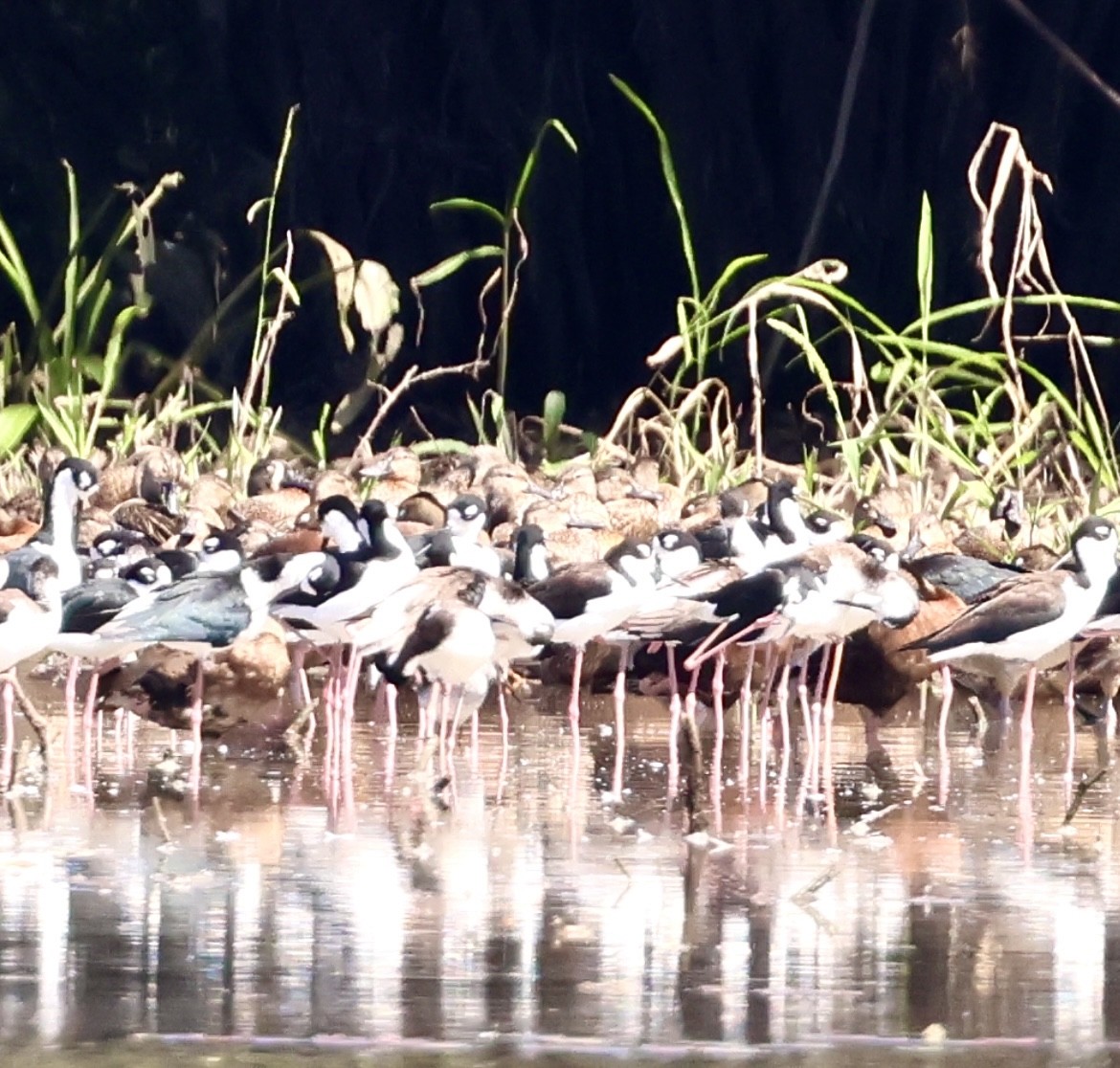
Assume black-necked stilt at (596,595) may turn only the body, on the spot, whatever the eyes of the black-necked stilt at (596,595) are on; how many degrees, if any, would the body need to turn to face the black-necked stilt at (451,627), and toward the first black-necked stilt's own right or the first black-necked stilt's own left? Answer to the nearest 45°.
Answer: approximately 135° to the first black-necked stilt's own right

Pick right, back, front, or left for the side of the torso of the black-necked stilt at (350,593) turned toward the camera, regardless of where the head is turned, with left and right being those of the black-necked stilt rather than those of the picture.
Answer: right

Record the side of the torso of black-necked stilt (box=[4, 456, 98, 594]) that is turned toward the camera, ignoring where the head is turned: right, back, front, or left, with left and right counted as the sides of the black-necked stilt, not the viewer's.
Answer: right

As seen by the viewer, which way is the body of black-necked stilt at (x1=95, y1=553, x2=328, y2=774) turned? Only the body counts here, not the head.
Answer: to the viewer's right

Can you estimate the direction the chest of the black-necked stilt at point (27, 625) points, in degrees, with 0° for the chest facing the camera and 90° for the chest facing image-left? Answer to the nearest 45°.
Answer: approximately 270°

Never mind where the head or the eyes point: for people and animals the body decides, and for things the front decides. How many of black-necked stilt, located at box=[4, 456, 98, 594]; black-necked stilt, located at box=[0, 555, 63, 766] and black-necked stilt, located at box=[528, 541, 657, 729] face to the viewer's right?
3

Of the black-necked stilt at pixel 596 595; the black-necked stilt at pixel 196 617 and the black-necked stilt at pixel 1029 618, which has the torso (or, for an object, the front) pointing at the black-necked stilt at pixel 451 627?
the black-necked stilt at pixel 196 617

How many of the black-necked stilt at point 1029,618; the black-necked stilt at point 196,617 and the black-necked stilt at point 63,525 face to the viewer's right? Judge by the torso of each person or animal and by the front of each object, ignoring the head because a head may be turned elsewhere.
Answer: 3

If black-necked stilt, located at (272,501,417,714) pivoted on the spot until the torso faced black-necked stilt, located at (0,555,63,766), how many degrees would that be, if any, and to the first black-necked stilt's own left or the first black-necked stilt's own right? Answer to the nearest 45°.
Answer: approximately 135° to the first black-necked stilt's own right

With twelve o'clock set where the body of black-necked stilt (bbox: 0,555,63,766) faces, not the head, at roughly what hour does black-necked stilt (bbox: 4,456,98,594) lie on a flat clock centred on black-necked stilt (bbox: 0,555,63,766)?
black-necked stilt (bbox: 4,456,98,594) is roughly at 9 o'clock from black-necked stilt (bbox: 0,555,63,766).

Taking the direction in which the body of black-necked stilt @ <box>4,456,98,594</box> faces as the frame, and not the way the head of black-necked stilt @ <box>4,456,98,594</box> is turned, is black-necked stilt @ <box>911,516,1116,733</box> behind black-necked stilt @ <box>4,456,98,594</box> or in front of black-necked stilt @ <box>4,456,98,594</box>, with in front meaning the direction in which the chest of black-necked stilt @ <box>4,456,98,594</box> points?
in front

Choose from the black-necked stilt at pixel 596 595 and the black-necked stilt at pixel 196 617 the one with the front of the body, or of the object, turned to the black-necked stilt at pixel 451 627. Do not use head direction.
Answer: the black-necked stilt at pixel 196 617

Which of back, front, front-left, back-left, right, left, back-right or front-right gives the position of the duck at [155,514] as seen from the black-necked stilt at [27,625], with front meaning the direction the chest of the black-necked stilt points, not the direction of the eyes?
left

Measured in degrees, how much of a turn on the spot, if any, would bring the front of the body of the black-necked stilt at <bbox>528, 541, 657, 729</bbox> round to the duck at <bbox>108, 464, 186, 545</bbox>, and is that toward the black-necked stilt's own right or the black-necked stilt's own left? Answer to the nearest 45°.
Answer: approximately 135° to the black-necked stilt's own left

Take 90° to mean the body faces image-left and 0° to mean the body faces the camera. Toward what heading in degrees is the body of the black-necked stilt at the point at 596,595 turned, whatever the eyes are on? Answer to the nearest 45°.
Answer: approximately 270°
